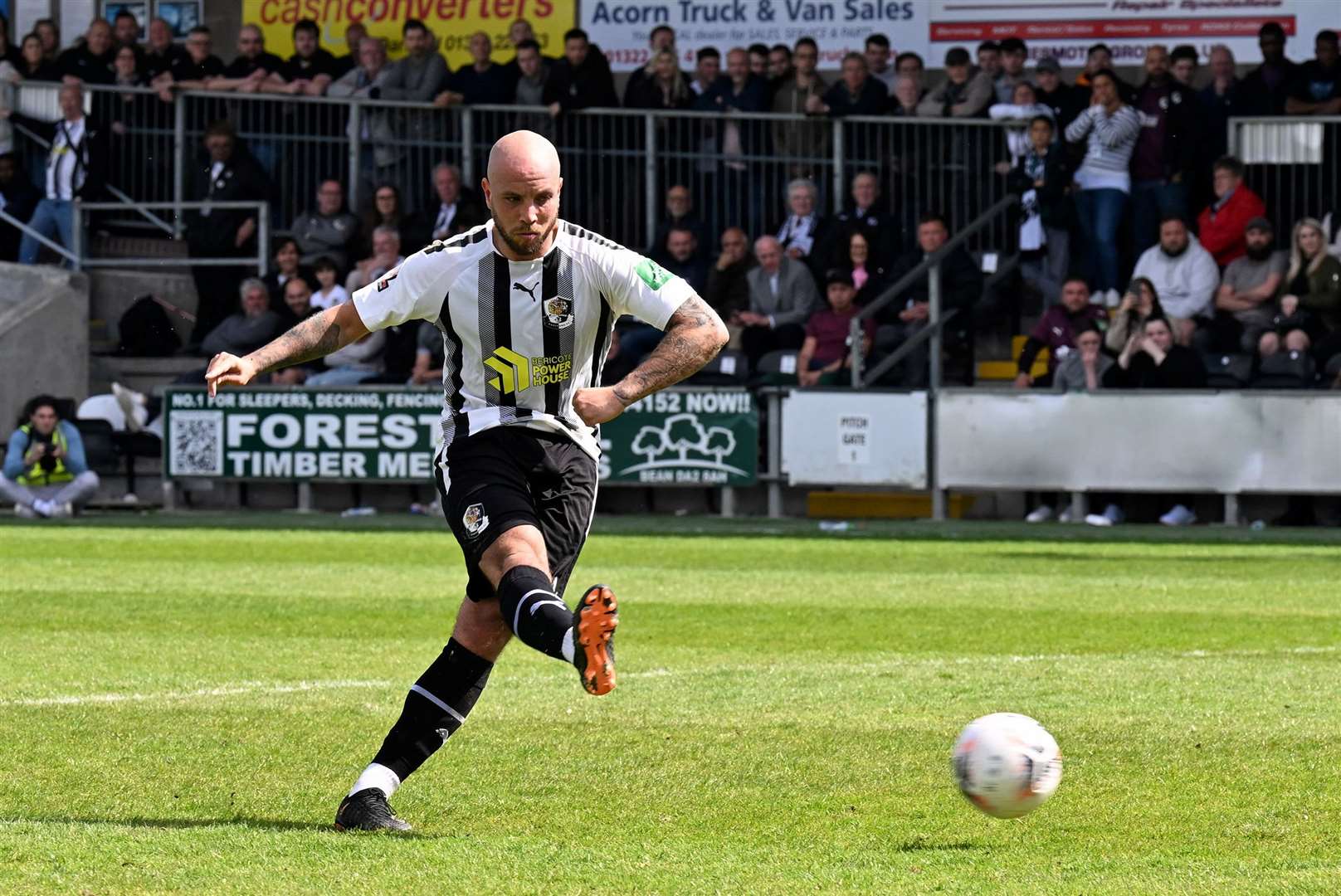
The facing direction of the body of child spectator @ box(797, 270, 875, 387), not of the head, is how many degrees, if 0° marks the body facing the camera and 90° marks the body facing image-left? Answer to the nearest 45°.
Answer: approximately 0°

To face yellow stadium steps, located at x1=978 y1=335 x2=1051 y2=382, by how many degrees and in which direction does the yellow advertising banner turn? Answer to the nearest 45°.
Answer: approximately 45° to its left

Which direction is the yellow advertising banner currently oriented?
toward the camera

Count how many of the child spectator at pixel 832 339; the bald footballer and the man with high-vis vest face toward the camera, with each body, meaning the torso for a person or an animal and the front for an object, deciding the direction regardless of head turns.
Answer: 3

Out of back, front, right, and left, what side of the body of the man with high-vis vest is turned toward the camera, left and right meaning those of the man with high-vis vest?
front

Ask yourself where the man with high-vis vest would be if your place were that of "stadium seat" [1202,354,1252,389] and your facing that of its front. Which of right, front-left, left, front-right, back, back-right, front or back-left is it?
right

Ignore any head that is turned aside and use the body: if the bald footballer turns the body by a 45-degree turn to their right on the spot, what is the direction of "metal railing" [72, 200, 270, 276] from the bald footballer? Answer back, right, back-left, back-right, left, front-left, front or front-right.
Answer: back-right

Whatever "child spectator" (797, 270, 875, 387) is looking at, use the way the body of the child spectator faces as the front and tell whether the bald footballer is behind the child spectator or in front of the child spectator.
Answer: in front

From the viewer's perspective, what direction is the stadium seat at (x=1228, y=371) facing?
toward the camera

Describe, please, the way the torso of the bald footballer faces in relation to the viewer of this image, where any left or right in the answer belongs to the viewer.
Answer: facing the viewer

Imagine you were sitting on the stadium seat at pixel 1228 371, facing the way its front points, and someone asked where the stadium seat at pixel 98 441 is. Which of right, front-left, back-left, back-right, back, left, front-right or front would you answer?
right
